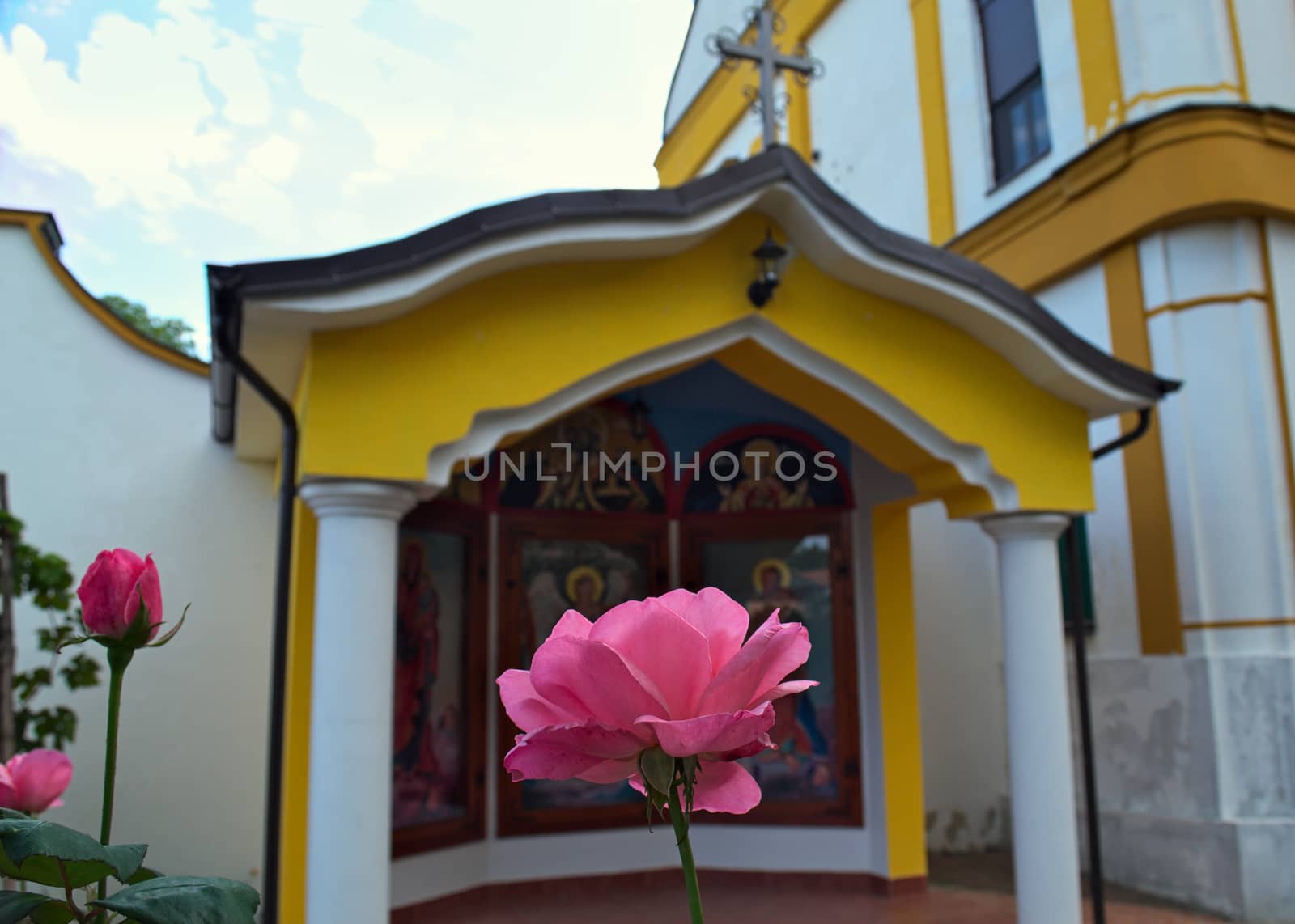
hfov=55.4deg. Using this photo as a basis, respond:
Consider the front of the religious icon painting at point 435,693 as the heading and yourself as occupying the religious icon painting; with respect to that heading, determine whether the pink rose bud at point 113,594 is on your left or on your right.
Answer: on your right

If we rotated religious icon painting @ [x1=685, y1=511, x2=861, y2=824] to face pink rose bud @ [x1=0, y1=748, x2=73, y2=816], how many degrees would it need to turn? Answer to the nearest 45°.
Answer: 0° — it already faces it

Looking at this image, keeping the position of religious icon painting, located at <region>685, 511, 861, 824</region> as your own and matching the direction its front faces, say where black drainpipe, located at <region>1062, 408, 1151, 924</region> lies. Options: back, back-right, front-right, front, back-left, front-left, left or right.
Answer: front-left

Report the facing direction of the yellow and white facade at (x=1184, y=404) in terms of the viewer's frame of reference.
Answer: facing the viewer and to the left of the viewer

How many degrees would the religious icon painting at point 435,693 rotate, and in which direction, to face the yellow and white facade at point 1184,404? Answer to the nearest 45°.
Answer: approximately 45° to its left

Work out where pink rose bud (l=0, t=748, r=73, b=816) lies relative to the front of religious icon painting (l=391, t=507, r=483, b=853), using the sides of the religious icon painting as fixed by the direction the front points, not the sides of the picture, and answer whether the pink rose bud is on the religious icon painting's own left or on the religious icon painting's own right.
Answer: on the religious icon painting's own right

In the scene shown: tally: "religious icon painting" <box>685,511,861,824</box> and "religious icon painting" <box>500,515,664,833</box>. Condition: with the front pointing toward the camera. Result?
2

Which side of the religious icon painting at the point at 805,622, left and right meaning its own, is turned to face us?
front

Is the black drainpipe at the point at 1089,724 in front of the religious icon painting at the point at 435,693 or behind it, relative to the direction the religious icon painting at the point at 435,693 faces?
in front

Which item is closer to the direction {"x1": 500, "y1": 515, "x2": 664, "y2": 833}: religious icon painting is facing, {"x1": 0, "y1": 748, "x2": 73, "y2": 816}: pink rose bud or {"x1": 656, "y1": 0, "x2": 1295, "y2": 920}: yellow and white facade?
the pink rose bud

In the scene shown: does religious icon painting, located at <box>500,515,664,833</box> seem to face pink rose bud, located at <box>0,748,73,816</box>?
yes

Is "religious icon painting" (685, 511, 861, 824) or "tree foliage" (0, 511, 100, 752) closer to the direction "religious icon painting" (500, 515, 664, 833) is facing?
the tree foliage
